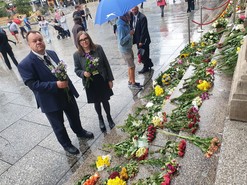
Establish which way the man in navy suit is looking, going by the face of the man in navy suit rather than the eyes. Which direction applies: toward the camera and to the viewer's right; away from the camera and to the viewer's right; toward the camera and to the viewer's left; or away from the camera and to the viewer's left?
toward the camera and to the viewer's right

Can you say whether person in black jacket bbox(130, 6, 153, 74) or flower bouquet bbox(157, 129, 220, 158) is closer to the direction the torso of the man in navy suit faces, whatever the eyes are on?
the flower bouquet

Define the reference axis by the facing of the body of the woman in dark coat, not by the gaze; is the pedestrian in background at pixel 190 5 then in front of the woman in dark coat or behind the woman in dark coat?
behind

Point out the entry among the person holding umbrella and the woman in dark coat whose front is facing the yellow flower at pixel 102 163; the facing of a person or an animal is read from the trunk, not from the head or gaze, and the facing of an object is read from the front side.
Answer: the woman in dark coat

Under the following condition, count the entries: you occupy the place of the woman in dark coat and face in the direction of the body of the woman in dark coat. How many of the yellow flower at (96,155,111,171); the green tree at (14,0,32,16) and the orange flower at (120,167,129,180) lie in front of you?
2

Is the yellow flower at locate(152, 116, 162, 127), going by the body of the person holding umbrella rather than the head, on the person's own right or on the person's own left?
on the person's own right

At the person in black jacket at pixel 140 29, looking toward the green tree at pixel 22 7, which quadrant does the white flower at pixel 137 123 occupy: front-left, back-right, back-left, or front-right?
back-left
